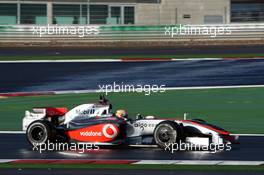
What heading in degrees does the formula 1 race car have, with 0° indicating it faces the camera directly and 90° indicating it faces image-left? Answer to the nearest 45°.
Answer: approximately 270°

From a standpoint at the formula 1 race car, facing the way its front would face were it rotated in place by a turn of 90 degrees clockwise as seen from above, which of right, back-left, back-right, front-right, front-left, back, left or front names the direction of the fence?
back
